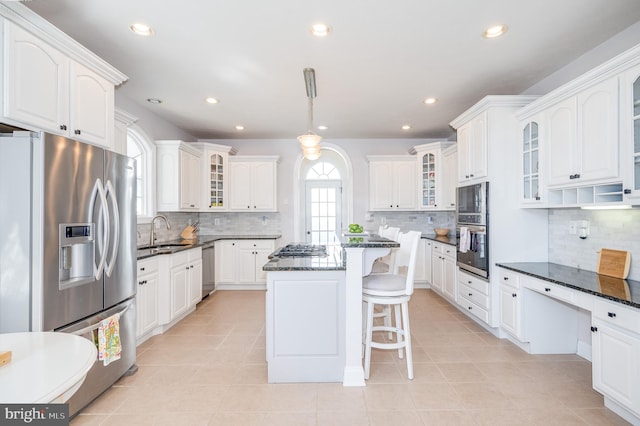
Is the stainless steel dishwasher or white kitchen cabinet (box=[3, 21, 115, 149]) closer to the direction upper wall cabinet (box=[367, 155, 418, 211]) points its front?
the white kitchen cabinet

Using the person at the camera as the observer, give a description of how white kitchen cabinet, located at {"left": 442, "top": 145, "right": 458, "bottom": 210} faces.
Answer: facing to the left of the viewer

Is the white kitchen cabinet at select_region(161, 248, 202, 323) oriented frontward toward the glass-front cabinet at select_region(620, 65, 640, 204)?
yes

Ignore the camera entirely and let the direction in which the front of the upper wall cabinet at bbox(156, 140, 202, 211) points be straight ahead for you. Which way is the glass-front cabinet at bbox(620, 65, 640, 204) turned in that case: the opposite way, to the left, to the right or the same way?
the opposite way

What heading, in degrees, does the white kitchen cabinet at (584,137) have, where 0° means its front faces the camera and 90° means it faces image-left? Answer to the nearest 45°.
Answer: approximately 45°

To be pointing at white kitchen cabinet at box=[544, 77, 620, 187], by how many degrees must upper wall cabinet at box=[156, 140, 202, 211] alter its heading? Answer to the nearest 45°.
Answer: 0° — it already faces it

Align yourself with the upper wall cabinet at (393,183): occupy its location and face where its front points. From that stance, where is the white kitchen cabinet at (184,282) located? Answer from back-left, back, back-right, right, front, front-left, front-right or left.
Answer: front-right

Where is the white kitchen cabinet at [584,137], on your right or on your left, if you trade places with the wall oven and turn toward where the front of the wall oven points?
on your left

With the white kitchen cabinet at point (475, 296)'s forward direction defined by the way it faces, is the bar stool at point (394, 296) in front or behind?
in front

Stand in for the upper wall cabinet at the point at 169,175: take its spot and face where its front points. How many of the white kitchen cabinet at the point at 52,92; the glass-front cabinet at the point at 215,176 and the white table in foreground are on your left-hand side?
1

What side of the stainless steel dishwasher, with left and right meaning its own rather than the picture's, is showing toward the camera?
right
